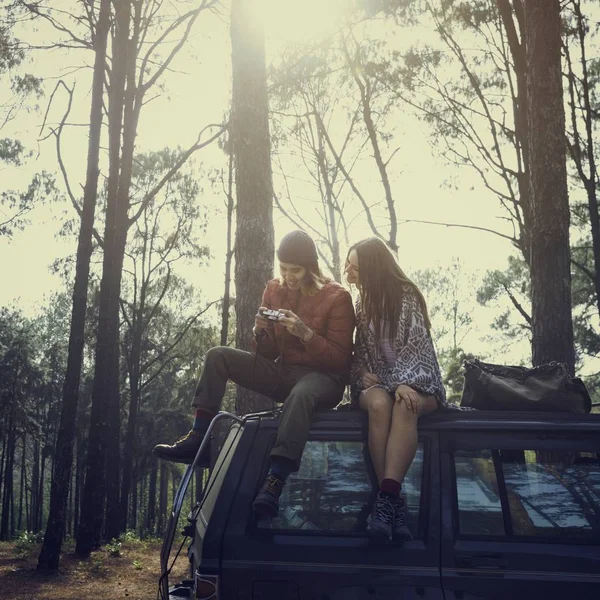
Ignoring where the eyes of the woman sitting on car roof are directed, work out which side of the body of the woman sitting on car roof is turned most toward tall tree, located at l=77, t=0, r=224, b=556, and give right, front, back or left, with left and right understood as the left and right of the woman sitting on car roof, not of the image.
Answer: right

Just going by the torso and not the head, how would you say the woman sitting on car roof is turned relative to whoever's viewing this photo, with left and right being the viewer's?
facing the viewer and to the left of the viewer

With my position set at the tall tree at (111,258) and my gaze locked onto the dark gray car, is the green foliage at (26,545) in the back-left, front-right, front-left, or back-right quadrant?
back-right

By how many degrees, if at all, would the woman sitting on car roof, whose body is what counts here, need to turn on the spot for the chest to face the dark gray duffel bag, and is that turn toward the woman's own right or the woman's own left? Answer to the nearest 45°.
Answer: approximately 135° to the woman's own left

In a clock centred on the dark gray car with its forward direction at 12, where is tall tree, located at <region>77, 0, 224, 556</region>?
The tall tree is roughly at 8 o'clock from the dark gray car.

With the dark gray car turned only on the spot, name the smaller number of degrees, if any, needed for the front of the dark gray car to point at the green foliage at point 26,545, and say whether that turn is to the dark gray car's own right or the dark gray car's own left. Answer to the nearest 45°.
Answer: approximately 135° to the dark gray car's own left

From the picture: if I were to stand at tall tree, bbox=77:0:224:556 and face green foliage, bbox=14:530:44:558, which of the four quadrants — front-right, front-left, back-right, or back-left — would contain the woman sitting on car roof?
back-left

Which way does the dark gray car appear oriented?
to the viewer's right
